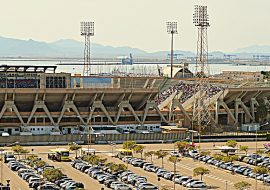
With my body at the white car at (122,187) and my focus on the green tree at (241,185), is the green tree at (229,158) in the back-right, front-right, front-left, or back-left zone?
front-left

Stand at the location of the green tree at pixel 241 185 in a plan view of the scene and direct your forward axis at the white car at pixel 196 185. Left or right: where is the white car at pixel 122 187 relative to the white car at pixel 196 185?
left

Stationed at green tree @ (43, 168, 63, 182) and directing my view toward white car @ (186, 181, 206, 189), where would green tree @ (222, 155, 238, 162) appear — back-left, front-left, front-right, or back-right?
front-left

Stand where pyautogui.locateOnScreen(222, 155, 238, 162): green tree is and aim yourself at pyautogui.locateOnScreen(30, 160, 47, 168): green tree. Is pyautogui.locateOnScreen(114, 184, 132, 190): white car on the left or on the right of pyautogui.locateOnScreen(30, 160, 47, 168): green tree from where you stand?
left

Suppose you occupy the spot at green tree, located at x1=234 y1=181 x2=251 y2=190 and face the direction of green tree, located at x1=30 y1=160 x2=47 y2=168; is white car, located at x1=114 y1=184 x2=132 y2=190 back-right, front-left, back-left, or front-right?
front-left

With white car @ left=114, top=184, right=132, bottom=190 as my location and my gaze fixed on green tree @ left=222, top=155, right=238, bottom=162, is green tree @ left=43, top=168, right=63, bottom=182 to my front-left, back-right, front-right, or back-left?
back-left
